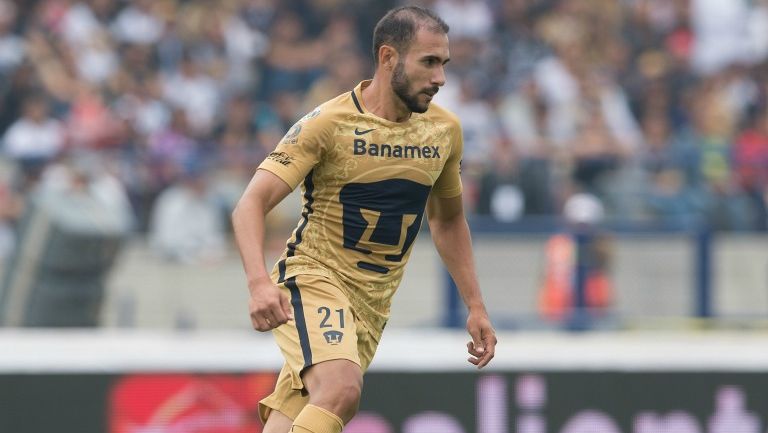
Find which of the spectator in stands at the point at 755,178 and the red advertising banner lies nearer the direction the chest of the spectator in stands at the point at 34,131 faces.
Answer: the red advertising banner

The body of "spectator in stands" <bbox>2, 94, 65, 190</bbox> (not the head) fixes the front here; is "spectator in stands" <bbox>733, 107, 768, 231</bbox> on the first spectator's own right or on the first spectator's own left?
on the first spectator's own left

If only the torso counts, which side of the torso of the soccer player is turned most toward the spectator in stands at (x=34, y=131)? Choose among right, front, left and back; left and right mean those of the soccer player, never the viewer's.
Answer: back

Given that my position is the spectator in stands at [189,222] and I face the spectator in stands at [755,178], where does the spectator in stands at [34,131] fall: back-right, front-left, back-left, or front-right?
back-left

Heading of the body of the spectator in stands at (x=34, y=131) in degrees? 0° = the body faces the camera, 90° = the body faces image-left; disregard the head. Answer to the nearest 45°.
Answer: approximately 0°

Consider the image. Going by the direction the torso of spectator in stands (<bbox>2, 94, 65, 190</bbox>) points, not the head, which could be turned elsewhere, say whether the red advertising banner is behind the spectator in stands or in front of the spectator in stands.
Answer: in front

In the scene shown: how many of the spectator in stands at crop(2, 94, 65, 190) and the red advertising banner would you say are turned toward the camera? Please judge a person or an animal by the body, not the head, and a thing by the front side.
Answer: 2
